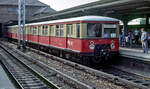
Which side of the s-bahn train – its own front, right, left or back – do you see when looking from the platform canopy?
left

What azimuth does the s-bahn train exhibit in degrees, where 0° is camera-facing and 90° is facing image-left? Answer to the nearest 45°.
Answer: approximately 315°
